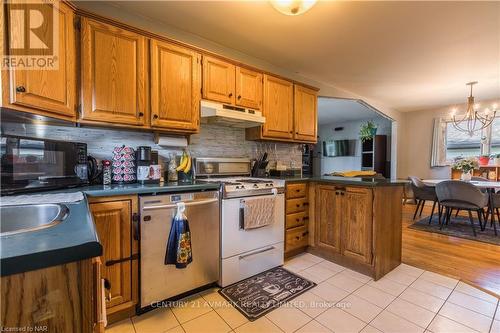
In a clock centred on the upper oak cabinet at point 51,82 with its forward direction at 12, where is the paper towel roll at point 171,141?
The paper towel roll is roughly at 10 o'clock from the upper oak cabinet.

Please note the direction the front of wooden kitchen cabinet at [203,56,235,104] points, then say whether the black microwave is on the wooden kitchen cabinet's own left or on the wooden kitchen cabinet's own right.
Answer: on the wooden kitchen cabinet's own right

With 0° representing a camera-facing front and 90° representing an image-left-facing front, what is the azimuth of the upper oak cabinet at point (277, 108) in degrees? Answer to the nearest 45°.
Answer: approximately 315°

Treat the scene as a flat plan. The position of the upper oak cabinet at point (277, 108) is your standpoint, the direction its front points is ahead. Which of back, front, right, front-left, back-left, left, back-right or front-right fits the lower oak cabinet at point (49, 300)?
front-right

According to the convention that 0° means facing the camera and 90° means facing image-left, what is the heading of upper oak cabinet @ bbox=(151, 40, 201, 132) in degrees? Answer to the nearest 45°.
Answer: approximately 315°

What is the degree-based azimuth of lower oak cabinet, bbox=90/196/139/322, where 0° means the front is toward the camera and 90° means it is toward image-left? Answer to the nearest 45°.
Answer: approximately 315°
